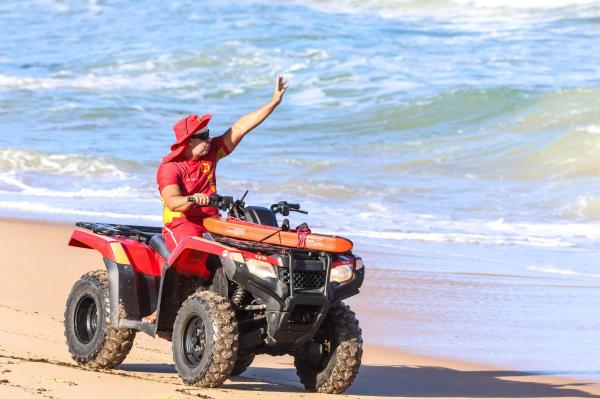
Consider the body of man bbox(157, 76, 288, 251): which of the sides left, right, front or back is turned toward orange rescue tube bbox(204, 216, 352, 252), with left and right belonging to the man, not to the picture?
front

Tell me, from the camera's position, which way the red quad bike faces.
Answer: facing the viewer and to the right of the viewer
